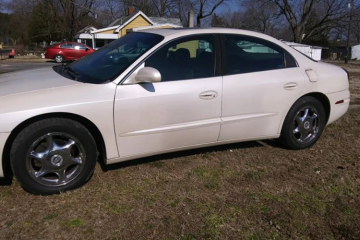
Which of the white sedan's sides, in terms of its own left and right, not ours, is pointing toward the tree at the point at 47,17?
right

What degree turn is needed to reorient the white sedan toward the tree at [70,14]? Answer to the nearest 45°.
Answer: approximately 135° to its right

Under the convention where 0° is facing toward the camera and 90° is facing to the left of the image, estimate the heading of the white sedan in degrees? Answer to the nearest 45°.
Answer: approximately 45°

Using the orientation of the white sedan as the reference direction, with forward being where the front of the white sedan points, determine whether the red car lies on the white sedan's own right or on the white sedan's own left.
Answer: on the white sedan's own right
